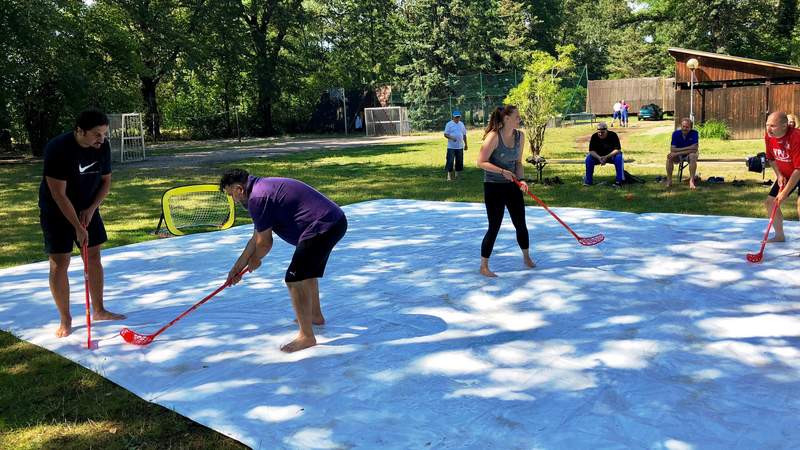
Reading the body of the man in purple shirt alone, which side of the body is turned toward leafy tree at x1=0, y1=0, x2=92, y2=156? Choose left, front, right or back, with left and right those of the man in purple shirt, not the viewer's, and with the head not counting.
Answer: right

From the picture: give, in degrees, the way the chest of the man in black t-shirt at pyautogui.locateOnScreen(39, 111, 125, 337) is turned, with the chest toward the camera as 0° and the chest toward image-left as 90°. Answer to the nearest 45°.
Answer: approximately 315°

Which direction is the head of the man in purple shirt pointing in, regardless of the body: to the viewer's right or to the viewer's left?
to the viewer's left

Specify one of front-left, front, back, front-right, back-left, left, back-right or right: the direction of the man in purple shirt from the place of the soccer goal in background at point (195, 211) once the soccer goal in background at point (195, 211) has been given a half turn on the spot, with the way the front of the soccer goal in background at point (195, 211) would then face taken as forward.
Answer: back-left

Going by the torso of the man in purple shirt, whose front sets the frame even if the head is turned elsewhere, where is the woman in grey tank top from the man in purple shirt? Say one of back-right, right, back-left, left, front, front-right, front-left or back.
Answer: back-right

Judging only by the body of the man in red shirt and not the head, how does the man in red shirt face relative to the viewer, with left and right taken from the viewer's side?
facing the viewer and to the left of the viewer

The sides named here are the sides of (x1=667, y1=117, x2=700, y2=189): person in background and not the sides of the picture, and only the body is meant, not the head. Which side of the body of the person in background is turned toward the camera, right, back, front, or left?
front

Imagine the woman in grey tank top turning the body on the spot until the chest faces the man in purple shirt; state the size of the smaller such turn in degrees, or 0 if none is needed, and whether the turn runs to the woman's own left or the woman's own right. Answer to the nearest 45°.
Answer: approximately 90° to the woman's own right

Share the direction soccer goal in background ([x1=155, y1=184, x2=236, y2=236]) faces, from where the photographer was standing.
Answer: facing the viewer and to the right of the viewer

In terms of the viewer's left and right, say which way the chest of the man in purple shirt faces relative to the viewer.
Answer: facing to the left of the viewer

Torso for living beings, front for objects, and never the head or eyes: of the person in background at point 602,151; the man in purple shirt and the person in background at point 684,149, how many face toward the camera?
2

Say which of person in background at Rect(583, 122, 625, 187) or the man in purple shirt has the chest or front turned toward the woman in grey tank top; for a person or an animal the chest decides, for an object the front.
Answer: the person in background

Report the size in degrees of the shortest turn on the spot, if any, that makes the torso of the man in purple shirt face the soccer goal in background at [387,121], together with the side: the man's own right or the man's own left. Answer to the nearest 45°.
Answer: approximately 90° to the man's own right

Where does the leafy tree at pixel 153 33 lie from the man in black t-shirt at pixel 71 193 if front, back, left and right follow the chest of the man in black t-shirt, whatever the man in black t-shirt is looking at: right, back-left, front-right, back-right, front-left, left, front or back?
back-left
